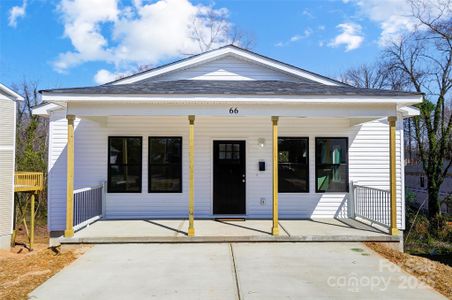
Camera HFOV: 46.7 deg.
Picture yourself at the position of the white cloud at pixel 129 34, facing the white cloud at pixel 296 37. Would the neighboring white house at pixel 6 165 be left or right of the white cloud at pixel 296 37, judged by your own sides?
right

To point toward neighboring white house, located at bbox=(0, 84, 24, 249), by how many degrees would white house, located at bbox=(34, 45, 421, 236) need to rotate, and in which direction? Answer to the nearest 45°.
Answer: approximately 90° to its right

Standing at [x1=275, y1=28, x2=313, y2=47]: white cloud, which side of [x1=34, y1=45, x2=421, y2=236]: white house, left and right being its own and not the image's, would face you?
back

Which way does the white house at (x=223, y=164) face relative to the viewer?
toward the camera

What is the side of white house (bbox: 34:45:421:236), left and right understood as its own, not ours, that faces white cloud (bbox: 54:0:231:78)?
back

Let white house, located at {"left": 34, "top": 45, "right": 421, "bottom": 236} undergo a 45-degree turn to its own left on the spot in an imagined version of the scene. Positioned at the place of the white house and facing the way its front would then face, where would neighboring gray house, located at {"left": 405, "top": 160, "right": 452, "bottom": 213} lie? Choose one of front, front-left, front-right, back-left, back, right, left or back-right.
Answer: left

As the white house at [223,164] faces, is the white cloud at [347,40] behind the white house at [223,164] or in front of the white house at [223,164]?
behind
